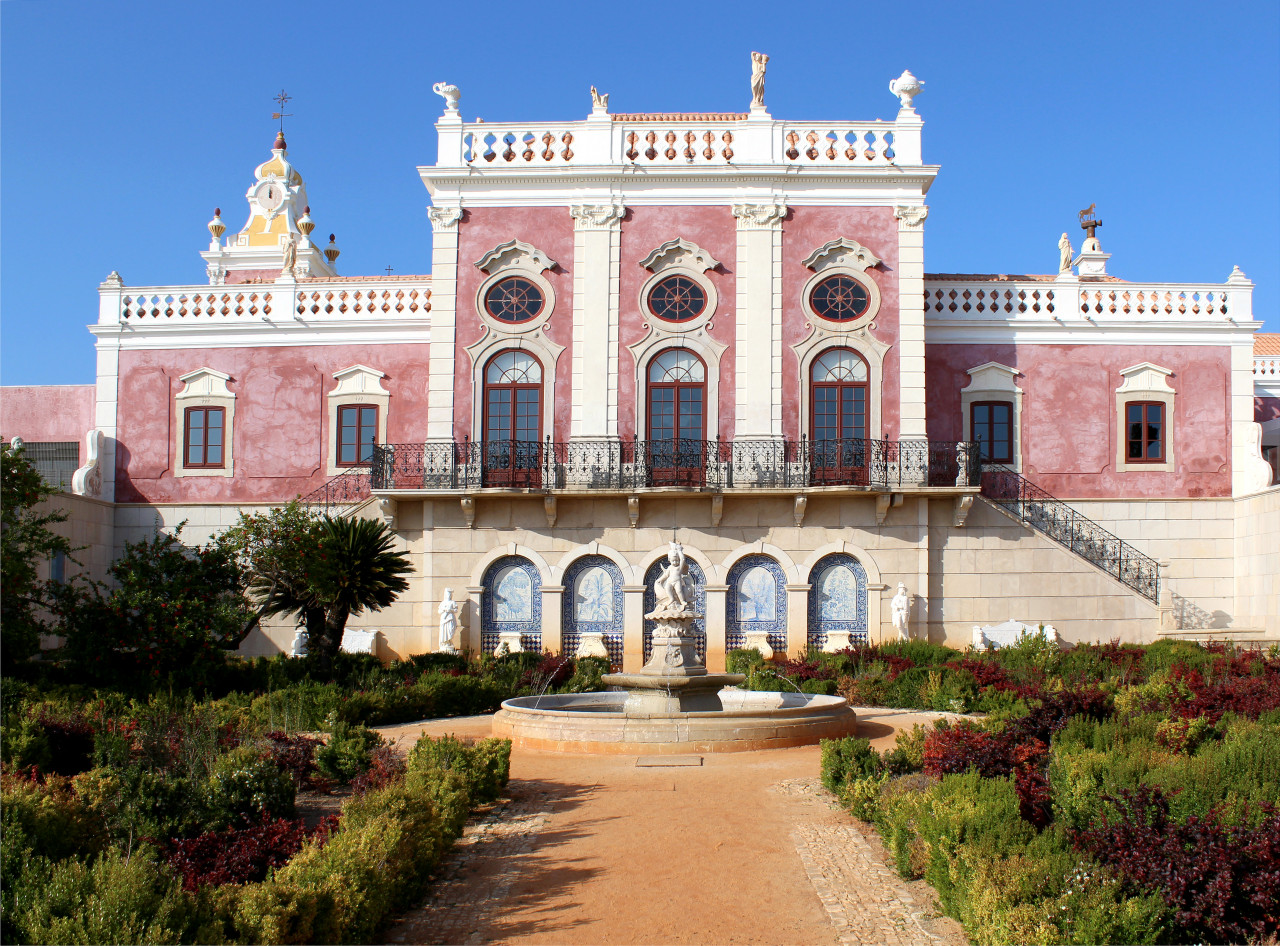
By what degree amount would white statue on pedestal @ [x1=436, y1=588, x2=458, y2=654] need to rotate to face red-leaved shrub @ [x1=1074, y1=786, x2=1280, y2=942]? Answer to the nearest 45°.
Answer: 0° — it already faces it

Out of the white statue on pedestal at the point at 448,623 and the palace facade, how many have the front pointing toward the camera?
2

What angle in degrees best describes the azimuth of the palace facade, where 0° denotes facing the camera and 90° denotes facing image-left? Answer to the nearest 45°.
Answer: approximately 0°

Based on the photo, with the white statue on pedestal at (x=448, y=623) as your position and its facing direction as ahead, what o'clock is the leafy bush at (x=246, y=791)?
The leafy bush is roughly at 12 o'clock from the white statue on pedestal.
